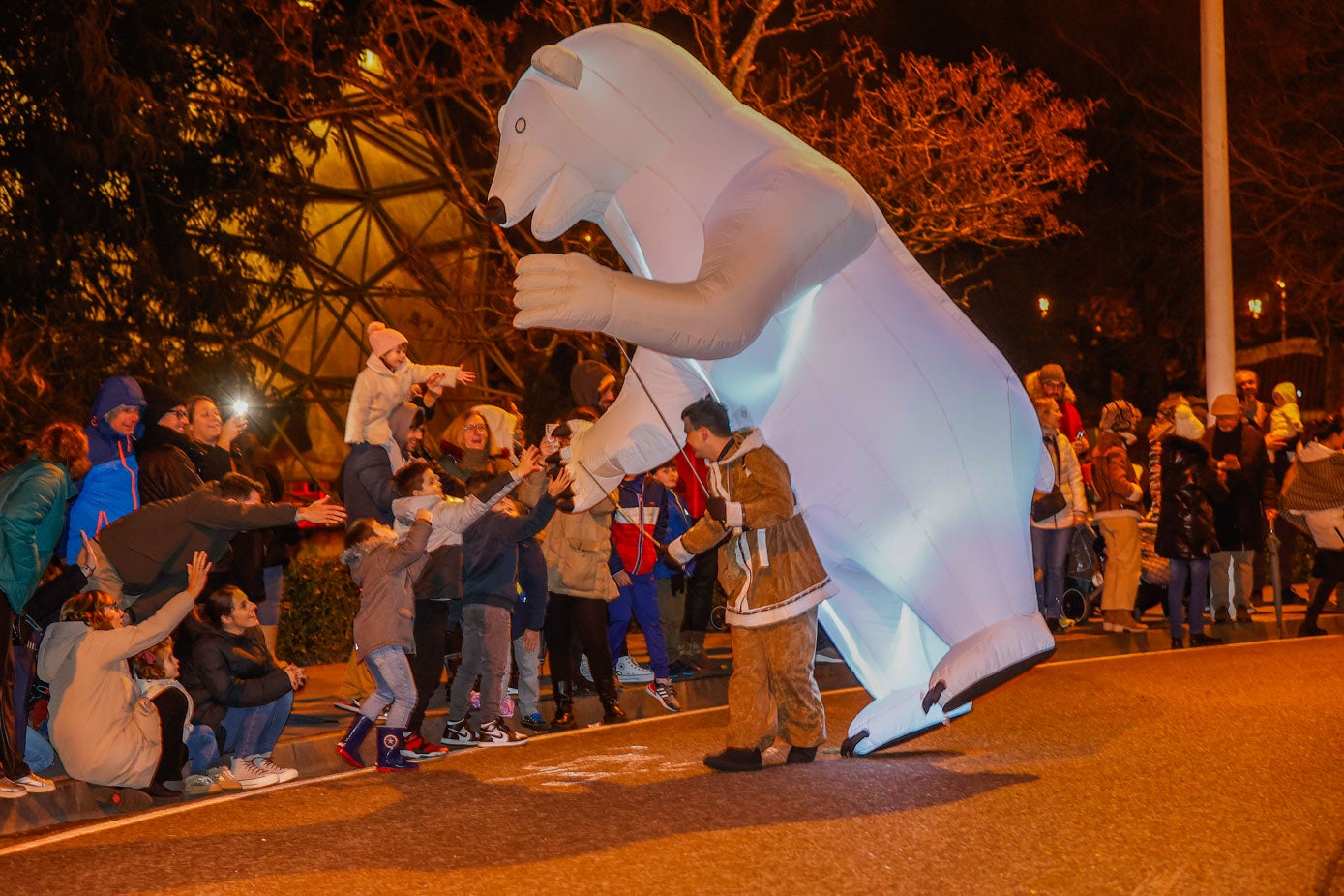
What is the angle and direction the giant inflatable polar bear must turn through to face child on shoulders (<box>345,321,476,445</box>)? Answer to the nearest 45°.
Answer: approximately 45° to its right

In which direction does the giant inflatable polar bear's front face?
to the viewer's left

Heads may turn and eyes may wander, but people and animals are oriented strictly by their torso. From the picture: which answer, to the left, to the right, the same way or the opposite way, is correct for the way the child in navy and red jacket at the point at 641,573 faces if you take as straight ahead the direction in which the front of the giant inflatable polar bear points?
to the left

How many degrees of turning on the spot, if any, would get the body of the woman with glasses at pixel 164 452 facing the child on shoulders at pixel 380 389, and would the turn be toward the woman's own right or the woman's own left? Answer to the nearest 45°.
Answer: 0° — they already face them

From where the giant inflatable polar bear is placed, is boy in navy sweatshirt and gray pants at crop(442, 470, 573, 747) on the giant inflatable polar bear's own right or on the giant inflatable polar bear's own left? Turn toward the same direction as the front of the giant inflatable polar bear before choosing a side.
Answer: on the giant inflatable polar bear's own right

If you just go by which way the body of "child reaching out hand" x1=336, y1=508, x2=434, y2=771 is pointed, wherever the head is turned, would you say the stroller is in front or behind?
in front

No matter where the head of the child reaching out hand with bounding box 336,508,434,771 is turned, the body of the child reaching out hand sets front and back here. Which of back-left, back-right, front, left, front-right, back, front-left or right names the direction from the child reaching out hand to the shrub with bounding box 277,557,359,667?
left

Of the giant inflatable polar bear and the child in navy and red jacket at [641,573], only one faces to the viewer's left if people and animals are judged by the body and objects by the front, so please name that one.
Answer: the giant inflatable polar bear
